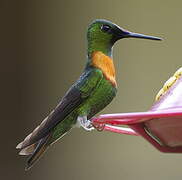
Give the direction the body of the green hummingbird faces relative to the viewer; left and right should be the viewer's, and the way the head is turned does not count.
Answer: facing to the right of the viewer
